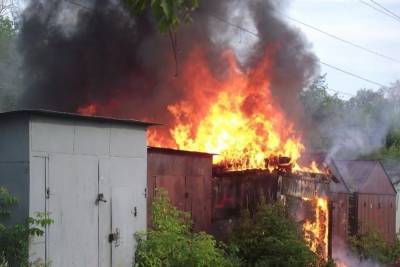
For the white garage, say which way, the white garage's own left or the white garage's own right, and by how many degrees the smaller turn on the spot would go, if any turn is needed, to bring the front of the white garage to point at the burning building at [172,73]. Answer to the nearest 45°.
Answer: approximately 135° to the white garage's own left

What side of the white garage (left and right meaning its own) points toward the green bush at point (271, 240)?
left

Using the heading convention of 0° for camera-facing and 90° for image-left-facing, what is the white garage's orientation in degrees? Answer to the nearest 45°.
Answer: approximately 315°

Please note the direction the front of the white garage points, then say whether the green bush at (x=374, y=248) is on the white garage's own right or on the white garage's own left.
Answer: on the white garage's own left

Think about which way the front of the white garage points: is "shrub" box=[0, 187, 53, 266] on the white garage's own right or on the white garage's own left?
on the white garage's own right
